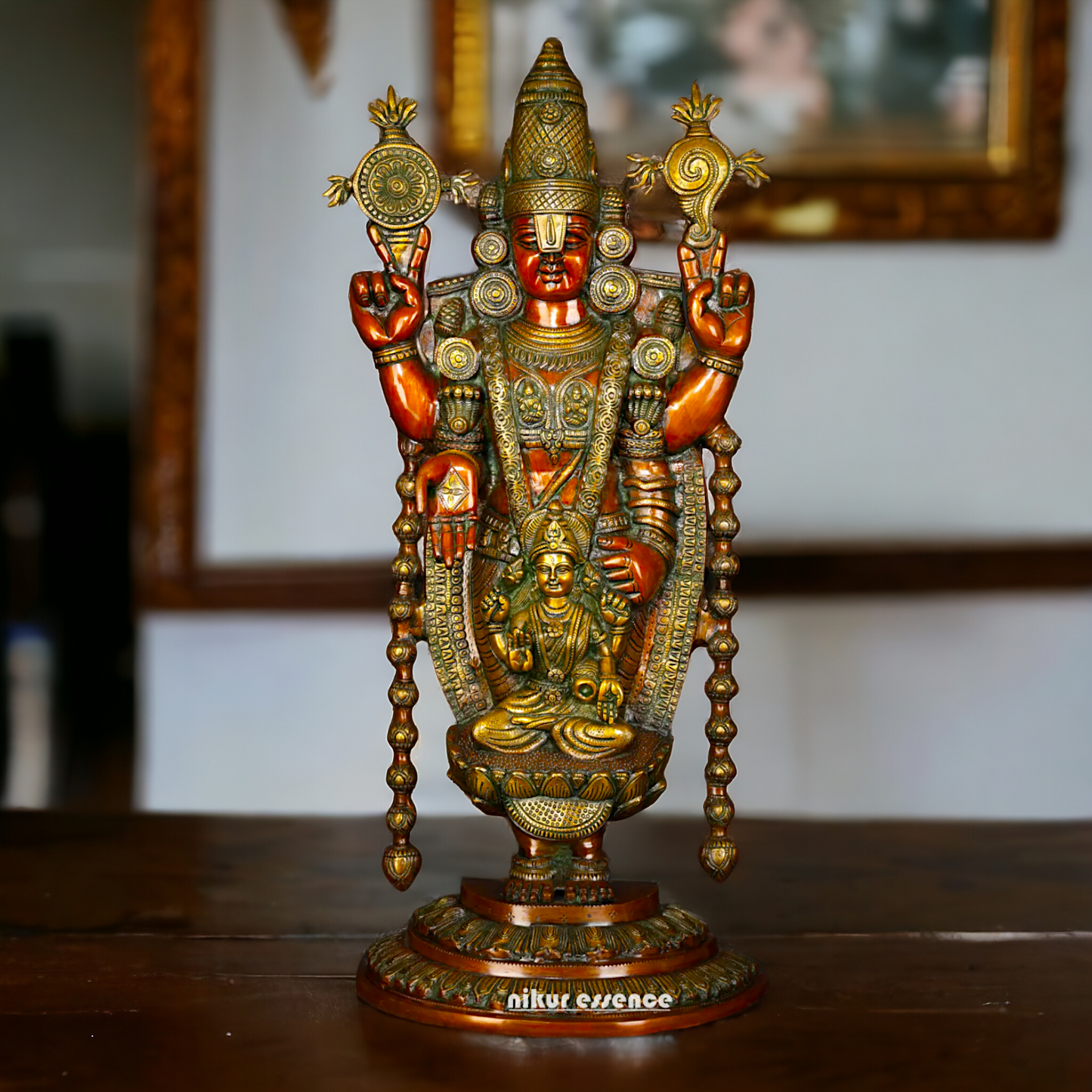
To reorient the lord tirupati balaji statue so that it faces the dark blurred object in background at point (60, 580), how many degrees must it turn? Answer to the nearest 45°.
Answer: approximately 135° to its right

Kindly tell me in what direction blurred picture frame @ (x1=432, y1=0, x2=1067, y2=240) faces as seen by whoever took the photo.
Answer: facing the viewer

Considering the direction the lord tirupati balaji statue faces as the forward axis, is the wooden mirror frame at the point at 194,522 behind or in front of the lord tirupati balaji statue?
behind

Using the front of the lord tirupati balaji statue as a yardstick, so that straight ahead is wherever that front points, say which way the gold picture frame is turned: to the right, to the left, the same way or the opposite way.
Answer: the same way

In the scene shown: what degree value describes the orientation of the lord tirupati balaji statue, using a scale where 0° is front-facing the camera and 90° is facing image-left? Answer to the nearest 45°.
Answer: approximately 0°

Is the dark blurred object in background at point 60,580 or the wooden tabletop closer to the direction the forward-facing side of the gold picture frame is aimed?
the wooden tabletop

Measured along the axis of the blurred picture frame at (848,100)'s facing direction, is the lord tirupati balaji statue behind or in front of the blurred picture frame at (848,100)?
in front

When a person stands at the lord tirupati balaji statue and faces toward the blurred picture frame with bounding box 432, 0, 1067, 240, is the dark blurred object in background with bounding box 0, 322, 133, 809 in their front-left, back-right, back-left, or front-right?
front-left

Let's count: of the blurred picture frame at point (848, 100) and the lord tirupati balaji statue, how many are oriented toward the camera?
2

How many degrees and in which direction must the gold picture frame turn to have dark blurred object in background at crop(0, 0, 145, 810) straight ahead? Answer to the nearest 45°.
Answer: approximately 135° to its right

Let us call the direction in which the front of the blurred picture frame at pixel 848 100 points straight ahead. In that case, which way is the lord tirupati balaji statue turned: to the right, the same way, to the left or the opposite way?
the same way

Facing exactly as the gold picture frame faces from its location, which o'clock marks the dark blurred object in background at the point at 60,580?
The dark blurred object in background is roughly at 4 o'clock from the gold picture frame.

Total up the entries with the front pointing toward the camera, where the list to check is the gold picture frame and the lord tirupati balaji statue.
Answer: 2

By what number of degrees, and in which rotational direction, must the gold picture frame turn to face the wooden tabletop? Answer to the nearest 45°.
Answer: approximately 45° to its right

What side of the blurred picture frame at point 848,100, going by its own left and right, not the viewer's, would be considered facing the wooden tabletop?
front

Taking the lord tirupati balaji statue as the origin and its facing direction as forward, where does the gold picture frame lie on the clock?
The gold picture frame is roughly at 7 o'clock from the lord tirupati balaji statue.
